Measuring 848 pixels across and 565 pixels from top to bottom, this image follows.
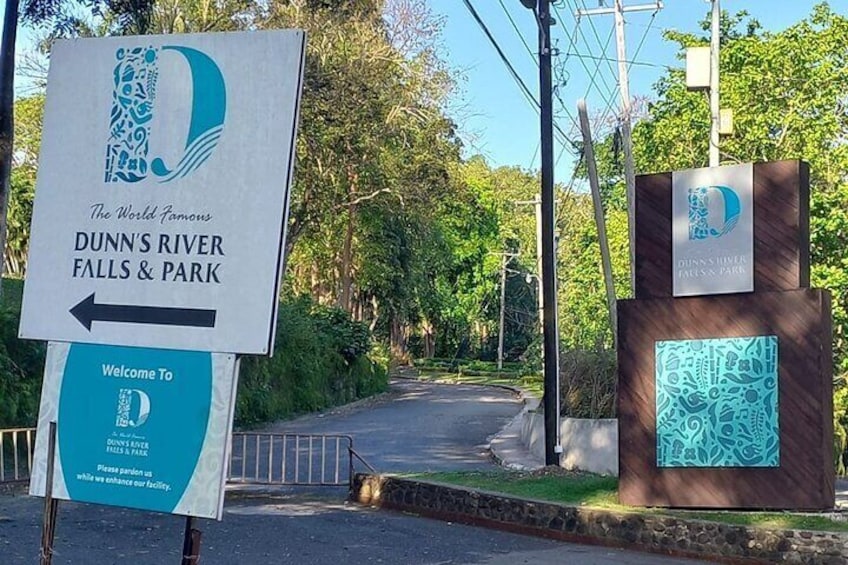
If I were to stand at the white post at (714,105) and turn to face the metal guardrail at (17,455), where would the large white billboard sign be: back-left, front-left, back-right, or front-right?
front-left

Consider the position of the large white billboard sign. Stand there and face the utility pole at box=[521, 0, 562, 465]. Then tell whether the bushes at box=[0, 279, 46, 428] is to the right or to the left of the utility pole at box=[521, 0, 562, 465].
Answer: left

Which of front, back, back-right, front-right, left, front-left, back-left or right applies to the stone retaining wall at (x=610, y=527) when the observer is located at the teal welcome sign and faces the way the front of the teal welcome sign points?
back-left

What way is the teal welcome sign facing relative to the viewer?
toward the camera

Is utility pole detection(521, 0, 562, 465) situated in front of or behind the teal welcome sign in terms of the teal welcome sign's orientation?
behind

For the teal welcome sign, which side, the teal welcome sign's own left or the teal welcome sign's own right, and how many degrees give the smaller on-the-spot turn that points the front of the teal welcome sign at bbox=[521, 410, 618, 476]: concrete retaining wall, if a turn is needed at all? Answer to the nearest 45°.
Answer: approximately 135° to the teal welcome sign's own left

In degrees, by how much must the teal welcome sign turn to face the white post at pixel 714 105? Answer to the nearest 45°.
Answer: approximately 135° to its left

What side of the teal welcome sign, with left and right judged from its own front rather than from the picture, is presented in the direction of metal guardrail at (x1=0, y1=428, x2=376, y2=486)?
back

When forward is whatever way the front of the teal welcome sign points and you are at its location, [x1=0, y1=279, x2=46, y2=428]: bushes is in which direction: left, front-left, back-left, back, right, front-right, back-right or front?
back

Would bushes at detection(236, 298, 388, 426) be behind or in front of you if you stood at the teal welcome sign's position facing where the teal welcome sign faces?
behind

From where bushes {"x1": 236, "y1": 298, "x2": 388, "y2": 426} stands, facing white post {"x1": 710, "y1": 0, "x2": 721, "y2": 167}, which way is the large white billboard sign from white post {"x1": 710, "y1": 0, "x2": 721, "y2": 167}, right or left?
right

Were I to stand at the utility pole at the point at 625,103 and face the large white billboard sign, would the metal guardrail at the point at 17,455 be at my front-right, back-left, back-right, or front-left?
front-right
